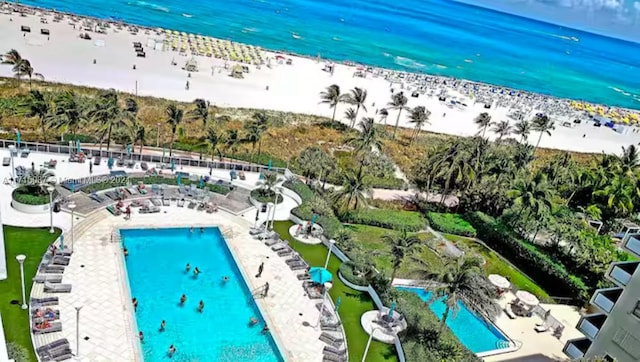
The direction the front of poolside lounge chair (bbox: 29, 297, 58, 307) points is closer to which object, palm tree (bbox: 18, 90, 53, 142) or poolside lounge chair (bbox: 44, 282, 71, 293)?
the poolside lounge chair

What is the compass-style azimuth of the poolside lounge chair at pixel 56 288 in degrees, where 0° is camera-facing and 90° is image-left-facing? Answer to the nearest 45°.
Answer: approximately 270°

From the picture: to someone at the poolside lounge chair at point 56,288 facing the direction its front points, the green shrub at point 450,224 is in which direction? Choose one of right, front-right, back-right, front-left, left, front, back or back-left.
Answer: front

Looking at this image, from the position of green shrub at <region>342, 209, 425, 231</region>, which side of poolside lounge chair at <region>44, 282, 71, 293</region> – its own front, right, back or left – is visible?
front

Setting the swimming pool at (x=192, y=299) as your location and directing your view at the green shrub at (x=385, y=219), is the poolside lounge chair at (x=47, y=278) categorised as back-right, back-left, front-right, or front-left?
back-left

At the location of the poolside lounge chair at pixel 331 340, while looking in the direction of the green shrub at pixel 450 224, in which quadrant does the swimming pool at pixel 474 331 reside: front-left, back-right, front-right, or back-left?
front-right

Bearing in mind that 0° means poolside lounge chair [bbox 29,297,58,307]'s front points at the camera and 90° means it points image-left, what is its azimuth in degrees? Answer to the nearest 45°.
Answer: approximately 270°

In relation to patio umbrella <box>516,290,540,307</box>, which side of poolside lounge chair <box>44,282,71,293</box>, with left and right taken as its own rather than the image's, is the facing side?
front

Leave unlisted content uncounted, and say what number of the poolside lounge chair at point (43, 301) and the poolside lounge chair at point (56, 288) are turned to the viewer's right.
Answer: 2

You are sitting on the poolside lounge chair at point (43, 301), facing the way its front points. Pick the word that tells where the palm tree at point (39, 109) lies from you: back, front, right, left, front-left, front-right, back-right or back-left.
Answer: left

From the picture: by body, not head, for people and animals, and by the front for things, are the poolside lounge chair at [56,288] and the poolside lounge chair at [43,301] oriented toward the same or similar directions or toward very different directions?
same or similar directions
